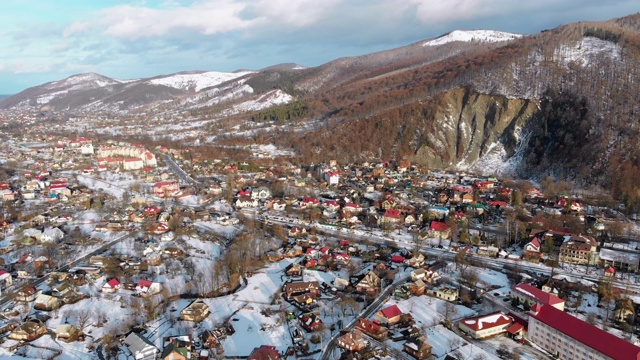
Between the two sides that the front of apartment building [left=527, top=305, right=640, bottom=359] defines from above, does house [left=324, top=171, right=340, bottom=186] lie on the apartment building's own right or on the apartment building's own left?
on the apartment building's own right

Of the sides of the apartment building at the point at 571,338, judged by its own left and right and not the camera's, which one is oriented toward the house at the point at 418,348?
front

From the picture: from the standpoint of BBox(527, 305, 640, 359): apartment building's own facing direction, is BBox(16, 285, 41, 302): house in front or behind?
in front

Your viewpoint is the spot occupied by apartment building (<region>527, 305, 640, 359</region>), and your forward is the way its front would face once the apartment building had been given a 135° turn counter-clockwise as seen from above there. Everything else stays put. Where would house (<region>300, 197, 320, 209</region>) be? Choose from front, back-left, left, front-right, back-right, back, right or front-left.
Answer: back-left

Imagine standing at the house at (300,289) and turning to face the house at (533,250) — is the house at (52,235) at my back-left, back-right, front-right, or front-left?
back-left

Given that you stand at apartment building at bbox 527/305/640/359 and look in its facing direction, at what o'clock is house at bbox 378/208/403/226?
The house is roughly at 3 o'clock from the apartment building.

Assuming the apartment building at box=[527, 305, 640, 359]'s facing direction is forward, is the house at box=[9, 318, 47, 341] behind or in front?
in front

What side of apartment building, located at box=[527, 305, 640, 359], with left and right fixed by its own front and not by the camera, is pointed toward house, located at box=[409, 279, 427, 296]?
right

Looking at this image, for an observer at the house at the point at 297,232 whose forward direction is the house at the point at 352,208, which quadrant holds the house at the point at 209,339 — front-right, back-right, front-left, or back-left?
back-right

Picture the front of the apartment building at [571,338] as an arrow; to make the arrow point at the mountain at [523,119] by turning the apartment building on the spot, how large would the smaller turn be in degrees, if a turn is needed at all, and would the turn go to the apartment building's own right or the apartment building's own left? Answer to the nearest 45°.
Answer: approximately 135° to the apartment building's own right

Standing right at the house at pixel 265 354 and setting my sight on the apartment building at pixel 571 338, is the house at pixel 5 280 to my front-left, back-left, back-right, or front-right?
back-left

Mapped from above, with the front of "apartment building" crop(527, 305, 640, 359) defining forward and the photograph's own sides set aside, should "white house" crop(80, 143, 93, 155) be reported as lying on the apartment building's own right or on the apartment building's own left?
on the apartment building's own right

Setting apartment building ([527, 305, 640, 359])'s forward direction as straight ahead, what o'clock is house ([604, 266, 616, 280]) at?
The house is roughly at 5 o'clock from the apartment building.

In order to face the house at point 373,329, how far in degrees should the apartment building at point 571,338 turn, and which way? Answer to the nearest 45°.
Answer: approximately 45° to its right

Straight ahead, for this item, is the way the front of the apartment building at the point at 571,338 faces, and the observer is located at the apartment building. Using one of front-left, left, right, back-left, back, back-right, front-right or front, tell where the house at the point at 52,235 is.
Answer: front-right

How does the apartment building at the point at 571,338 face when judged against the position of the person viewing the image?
facing the viewer and to the left of the viewer

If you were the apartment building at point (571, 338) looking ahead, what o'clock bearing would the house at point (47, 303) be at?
The house is roughly at 1 o'clock from the apartment building.
